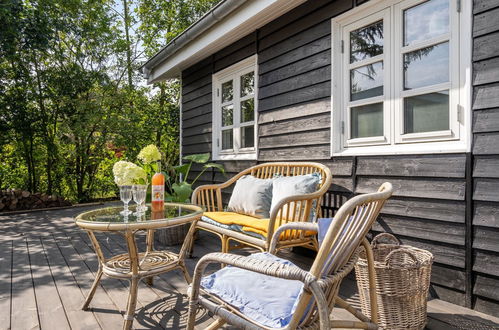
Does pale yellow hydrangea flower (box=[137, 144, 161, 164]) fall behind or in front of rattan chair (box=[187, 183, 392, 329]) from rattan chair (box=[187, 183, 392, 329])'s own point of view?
in front

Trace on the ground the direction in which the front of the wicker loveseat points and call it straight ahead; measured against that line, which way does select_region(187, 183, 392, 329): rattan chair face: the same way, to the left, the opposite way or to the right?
to the right

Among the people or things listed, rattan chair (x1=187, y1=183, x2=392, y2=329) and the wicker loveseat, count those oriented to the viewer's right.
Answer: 0

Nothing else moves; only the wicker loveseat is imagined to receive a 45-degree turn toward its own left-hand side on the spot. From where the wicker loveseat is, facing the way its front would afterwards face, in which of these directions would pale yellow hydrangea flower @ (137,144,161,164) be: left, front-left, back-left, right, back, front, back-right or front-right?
right

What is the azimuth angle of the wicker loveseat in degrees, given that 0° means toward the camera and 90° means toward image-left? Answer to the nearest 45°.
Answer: approximately 45°

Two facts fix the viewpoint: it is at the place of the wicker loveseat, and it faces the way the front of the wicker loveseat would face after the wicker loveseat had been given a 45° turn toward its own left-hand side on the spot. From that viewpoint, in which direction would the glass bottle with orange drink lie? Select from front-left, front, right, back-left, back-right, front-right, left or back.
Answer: right

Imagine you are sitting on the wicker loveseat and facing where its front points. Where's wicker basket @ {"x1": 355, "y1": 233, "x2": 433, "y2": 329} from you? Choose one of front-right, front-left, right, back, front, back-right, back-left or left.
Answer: left

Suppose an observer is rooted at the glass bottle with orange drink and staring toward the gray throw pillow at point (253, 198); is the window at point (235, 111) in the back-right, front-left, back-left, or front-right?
front-left

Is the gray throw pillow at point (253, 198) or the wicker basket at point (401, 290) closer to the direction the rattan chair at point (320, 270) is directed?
the gray throw pillow

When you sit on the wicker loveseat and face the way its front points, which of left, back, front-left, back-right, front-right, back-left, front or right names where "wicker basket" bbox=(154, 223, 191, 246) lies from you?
right
